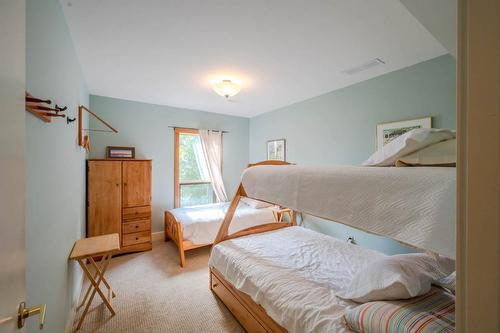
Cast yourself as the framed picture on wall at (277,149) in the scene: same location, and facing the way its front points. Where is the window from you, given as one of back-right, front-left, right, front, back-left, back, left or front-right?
front-right

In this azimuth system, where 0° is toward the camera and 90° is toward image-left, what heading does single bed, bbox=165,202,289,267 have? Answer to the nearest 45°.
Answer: approximately 45°

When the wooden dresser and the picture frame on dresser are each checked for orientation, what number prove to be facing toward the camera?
2

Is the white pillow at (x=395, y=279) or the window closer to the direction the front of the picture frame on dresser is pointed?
the white pillow

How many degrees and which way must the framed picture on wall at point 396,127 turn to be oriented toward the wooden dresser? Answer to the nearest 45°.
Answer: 0° — it already faces it

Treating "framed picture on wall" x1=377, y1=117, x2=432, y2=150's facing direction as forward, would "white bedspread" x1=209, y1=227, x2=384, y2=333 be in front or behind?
in front

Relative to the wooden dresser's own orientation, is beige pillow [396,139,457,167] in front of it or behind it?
in front

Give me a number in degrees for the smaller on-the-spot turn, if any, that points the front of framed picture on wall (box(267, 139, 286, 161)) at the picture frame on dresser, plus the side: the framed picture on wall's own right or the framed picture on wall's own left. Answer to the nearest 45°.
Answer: approximately 45° to the framed picture on wall's own right

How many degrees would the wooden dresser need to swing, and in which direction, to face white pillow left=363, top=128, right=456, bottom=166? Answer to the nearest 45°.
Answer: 0° — it already faces it
